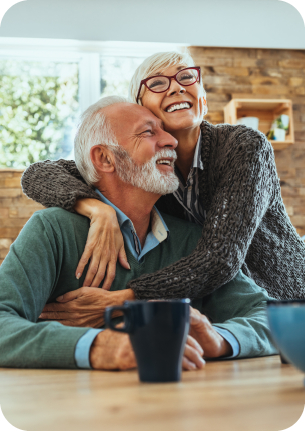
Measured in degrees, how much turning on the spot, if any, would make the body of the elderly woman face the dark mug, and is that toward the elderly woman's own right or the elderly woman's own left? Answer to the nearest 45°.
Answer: approximately 45° to the elderly woman's own left

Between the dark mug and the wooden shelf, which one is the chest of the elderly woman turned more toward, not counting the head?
the dark mug

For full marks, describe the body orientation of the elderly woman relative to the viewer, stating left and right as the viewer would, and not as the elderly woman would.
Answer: facing the viewer and to the left of the viewer

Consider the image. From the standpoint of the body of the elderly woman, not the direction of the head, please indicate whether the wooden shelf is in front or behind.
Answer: behind

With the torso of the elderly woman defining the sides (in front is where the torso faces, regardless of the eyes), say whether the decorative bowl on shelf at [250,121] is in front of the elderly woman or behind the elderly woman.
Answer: behind

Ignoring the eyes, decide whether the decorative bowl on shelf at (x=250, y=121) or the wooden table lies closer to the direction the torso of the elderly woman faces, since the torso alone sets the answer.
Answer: the wooden table

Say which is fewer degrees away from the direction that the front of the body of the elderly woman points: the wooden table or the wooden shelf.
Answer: the wooden table

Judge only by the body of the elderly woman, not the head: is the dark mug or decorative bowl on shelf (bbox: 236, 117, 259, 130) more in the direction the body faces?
the dark mug

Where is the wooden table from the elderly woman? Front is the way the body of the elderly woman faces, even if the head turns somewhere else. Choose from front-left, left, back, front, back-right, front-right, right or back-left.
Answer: front-left
